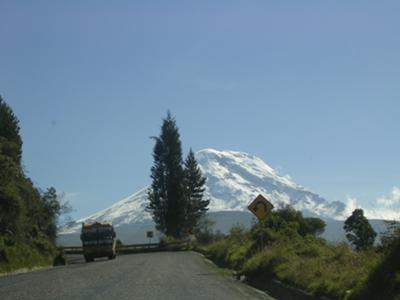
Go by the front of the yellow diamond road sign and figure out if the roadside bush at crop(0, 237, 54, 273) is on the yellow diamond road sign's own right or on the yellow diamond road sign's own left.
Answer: on the yellow diamond road sign's own right

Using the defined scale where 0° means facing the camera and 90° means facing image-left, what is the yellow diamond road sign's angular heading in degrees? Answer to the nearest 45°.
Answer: approximately 0°
